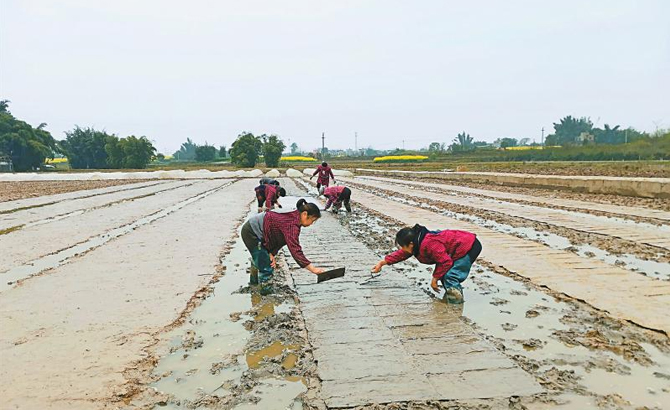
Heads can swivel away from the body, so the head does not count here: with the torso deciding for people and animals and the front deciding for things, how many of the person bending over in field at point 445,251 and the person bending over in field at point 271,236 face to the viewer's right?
1

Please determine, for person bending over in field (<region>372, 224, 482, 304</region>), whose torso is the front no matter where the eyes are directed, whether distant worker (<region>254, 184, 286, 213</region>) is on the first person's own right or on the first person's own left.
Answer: on the first person's own right

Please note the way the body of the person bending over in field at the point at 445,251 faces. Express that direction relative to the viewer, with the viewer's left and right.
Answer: facing to the left of the viewer

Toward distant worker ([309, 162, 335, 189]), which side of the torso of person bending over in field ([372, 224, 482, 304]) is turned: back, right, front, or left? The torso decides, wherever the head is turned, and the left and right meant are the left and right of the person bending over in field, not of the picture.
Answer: right

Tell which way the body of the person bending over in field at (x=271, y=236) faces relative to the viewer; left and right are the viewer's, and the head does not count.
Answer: facing to the right of the viewer

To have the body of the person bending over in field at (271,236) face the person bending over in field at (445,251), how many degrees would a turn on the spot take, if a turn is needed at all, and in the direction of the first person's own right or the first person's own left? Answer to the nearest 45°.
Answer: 0° — they already face them

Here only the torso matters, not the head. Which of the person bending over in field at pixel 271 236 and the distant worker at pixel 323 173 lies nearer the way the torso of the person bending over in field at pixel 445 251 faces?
the person bending over in field at pixel 271 236

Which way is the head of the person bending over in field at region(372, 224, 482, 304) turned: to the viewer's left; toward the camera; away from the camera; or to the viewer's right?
to the viewer's left

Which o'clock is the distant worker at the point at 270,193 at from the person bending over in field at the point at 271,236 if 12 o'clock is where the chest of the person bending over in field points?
The distant worker is roughly at 9 o'clock from the person bending over in field.

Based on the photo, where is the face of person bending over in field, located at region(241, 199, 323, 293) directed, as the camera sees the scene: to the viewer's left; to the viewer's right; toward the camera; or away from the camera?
to the viewer's right

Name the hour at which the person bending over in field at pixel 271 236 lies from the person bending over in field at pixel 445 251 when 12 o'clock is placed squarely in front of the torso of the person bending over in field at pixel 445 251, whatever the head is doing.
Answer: the person bending over in field at pixel 271 236 is roughly at 12 o'clock from the person bending over in field at pixel 445 251.

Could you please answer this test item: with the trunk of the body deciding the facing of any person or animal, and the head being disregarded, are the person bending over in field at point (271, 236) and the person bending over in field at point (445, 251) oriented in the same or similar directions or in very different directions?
very different directions
